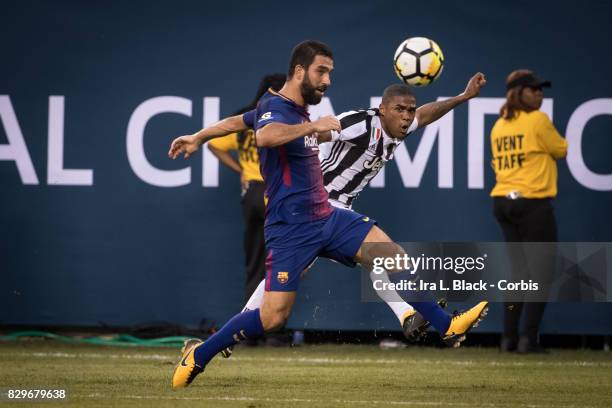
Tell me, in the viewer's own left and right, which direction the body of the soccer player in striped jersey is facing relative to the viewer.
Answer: facing the viewer and to the right of the viewer

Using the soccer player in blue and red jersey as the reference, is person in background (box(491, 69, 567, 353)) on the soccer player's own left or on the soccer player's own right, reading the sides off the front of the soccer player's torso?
on the soccer player's own left

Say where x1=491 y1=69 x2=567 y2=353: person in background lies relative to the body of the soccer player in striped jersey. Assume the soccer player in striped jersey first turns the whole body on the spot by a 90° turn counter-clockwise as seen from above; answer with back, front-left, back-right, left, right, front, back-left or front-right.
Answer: front

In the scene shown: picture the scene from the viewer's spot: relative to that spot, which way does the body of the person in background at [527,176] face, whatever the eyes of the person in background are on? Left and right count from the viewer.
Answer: facing away from the viewer and to the right of the viewer

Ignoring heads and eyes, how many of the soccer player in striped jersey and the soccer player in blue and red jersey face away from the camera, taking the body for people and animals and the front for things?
0
